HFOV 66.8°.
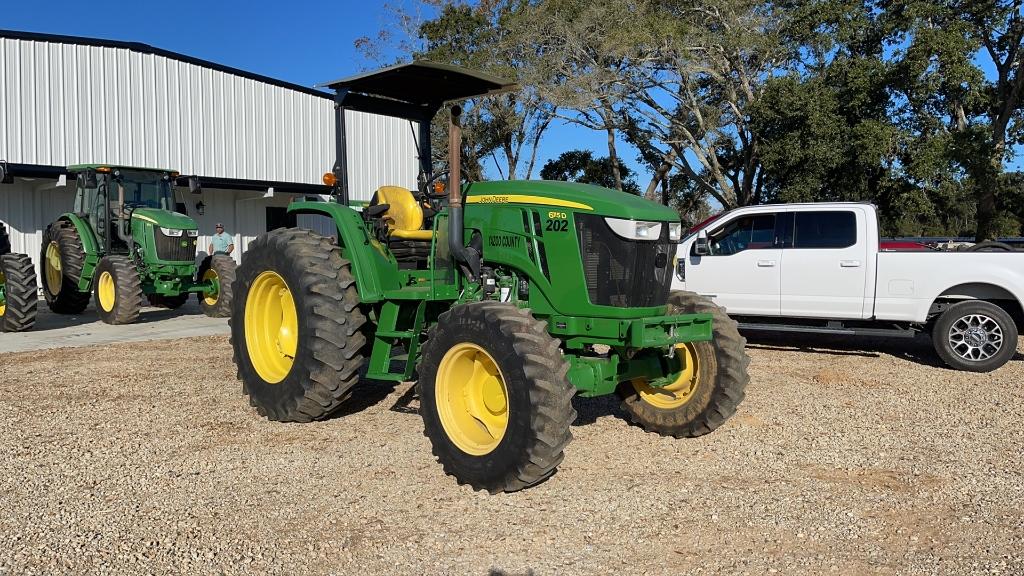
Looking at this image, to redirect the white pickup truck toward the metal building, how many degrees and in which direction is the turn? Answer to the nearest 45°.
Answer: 0° — it already faces it

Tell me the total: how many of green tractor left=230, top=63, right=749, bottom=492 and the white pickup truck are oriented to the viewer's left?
1

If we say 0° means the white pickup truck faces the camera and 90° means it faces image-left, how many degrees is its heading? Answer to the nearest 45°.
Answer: approximately 90°

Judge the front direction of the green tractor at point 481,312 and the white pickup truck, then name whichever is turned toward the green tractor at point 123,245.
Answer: the white pickup truck

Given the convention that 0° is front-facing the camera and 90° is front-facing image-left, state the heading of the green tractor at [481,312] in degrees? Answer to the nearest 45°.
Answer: approximately 315°

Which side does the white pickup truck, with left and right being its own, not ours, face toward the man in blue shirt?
front

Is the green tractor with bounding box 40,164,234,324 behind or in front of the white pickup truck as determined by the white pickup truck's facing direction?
in front

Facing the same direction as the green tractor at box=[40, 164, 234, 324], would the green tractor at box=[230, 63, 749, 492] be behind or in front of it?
in front

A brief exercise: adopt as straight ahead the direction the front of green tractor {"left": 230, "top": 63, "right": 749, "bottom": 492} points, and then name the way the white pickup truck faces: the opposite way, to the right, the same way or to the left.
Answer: the opposite way

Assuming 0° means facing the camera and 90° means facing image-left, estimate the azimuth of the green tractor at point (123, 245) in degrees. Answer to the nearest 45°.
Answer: approximately 315°

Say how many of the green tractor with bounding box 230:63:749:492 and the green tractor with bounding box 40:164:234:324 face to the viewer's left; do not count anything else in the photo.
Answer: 0

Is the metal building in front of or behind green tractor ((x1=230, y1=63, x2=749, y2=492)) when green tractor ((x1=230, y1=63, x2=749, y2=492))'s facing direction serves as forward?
behind

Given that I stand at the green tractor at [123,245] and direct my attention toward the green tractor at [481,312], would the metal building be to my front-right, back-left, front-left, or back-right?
back-left

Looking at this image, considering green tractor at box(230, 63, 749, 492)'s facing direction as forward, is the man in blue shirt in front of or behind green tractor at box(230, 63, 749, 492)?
behind

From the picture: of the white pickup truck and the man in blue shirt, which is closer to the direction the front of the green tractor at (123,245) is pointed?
the white pickup truck
